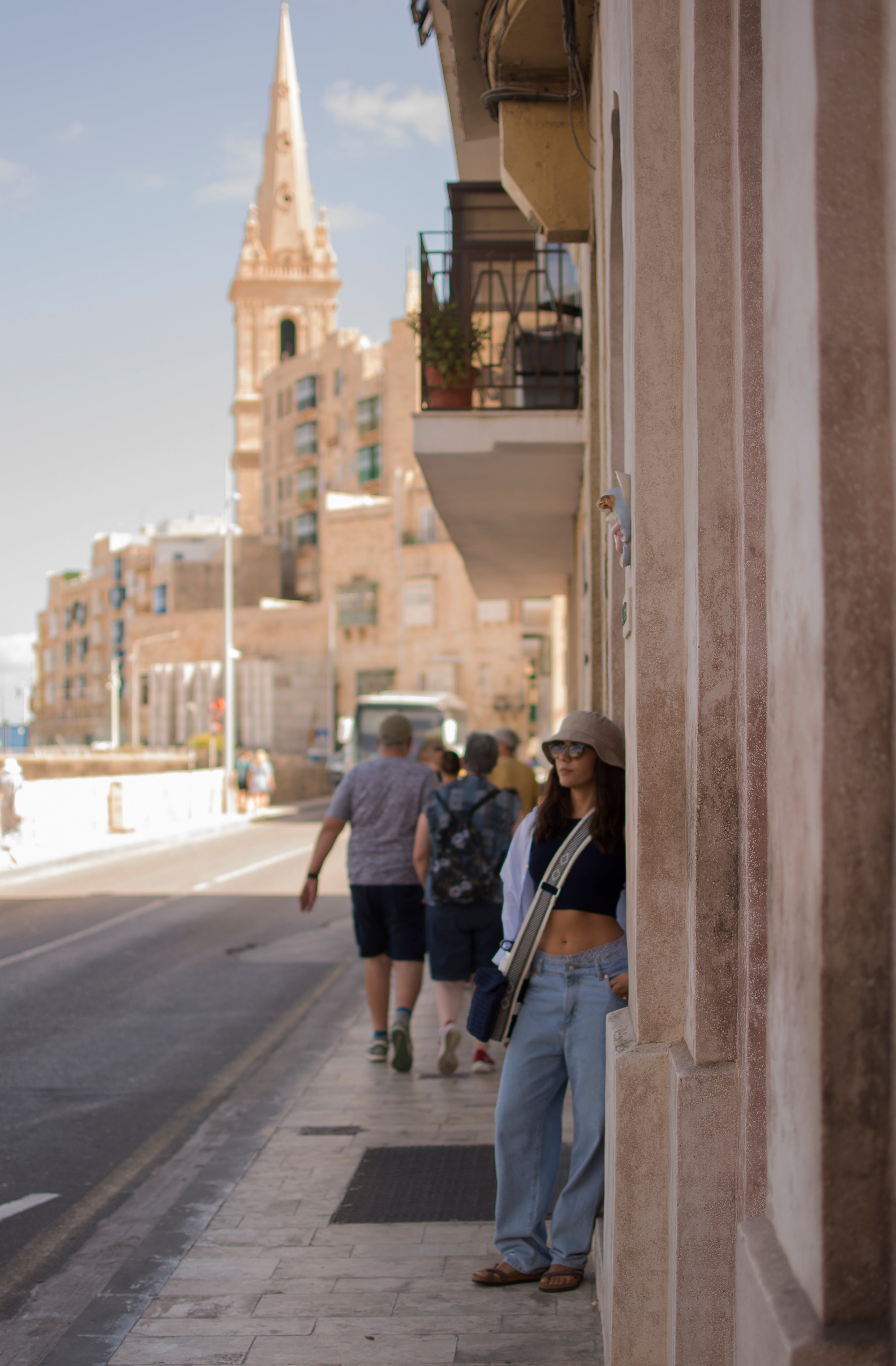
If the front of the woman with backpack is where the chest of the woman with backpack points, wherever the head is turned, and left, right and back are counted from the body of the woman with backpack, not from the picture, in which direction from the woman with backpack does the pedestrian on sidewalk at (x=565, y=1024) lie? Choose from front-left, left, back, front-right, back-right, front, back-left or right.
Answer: back

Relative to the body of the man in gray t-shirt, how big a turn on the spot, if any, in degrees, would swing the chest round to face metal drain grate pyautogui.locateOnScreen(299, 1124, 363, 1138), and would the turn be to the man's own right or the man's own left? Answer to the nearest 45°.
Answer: approximately 180°

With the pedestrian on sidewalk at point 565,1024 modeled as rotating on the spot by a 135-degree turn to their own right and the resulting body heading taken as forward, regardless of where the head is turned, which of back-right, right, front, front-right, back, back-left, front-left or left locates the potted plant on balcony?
front

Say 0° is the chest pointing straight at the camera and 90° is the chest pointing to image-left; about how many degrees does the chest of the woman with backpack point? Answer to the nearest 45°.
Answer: approximately 180°

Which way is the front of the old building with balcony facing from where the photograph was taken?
facing to the left of the viewer

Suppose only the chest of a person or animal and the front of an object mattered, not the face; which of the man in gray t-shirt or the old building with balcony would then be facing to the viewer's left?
the old building with balcony

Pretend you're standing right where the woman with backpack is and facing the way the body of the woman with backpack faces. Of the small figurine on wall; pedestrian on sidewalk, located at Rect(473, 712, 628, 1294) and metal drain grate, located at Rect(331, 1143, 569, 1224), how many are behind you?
3

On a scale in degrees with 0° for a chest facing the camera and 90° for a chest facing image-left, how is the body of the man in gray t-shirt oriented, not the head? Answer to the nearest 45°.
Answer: approximately 180°

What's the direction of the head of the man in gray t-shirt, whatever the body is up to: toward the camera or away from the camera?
away from the camera

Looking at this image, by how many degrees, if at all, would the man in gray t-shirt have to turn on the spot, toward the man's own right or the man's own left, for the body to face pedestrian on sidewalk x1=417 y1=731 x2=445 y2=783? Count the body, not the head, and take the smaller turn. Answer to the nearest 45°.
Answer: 0° — they already face them

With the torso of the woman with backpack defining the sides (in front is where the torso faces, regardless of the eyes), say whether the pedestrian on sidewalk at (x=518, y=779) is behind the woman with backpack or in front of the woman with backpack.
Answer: in front

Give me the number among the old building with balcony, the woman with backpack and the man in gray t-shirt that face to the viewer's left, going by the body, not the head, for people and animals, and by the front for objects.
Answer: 1

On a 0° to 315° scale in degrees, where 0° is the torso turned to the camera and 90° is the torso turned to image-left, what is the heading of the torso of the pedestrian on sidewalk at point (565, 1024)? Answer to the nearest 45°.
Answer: approximately 45°

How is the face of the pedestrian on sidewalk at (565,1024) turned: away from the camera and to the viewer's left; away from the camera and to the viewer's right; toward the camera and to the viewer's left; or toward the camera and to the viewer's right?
toward the camera and to the viewer's left
